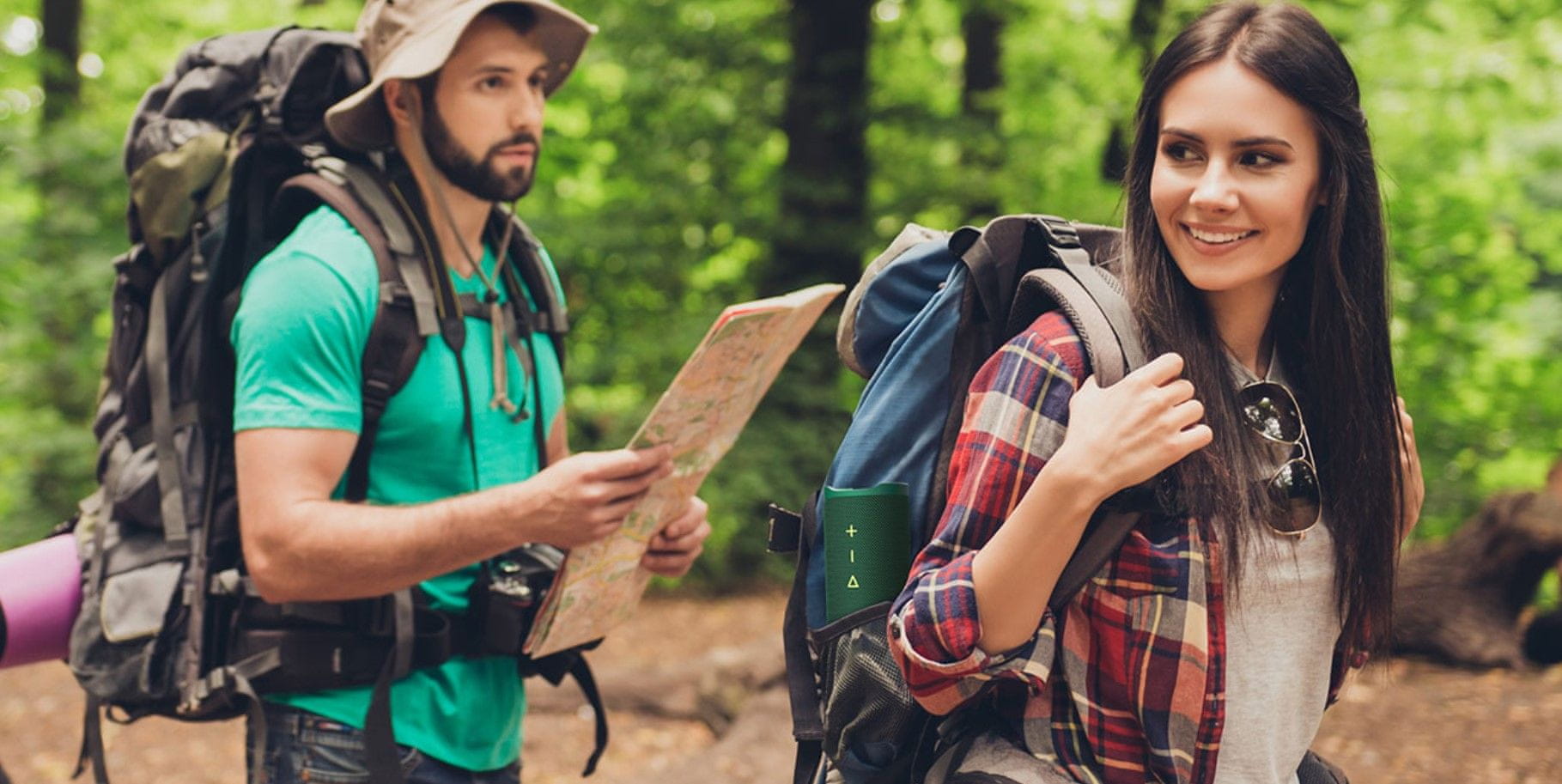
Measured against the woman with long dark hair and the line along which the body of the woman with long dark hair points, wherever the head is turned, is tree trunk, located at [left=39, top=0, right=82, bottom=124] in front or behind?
behind

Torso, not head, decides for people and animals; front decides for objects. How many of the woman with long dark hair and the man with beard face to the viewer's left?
0

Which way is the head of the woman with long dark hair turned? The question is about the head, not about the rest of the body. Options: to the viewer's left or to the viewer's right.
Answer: to the viewer's left

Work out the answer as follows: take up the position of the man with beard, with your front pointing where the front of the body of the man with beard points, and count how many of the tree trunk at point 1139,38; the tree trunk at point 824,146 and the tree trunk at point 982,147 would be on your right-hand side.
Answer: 0

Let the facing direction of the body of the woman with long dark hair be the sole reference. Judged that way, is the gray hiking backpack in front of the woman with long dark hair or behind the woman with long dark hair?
behind

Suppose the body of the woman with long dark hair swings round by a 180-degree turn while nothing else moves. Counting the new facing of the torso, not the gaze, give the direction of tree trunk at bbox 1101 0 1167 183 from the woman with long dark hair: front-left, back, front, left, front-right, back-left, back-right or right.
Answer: front-right

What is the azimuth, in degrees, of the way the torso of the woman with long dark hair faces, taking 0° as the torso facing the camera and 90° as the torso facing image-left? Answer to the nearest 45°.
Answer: approximately 315°

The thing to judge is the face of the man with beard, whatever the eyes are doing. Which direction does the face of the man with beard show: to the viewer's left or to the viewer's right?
to the viewer's right

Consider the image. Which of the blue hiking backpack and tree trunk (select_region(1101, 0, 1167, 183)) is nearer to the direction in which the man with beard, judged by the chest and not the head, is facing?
the blue hiking backpack

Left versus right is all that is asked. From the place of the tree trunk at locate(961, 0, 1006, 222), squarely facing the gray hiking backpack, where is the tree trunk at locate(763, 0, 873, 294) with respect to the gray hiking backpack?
right

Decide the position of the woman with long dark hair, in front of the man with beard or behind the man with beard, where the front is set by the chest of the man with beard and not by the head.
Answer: in front

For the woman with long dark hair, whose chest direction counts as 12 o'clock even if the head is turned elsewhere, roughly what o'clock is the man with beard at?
The man with beard is roughly at 5 o'clock from the woman with long dark hair.

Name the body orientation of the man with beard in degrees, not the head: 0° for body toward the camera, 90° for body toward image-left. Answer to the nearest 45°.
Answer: approximately 315°
